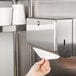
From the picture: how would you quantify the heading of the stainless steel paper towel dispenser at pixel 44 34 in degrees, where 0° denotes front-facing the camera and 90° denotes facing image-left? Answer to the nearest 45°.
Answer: approximately 45°
